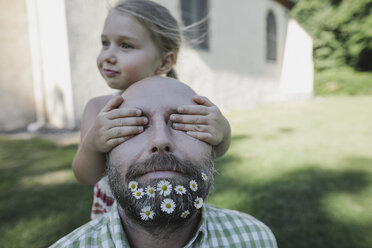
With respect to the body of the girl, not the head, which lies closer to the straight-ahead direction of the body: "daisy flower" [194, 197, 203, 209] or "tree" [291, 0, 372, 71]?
the daisy flower

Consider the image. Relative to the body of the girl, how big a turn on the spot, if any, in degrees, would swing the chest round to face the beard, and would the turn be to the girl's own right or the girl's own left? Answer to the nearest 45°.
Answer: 0° — they already face it

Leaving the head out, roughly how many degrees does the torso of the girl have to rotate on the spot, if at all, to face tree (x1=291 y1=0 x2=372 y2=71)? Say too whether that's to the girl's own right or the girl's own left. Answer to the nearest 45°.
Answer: approximately 135° to the girl's own left

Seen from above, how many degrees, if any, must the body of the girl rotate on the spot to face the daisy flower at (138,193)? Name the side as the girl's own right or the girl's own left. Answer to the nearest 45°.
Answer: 0° — they already face it

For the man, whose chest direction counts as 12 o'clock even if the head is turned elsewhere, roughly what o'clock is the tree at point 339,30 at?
The tree is roughly at 7 o'clock from the man.

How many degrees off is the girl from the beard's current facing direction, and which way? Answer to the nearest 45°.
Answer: approximately 180°

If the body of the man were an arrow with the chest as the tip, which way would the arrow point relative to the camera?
toward the camera

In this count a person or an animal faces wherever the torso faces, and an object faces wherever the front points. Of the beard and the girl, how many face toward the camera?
2

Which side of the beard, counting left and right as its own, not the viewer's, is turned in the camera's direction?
front

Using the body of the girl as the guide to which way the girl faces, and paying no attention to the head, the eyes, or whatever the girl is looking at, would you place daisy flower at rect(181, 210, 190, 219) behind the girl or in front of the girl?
in front

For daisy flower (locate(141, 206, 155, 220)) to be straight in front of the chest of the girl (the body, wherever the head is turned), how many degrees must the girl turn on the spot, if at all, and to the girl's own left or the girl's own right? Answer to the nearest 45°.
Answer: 0° — they already face it

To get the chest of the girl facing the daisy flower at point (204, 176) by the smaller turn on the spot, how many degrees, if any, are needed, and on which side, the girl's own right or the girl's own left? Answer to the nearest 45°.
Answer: approximately 45° to the girl's own left

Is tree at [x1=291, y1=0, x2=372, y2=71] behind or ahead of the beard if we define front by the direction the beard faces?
behind
